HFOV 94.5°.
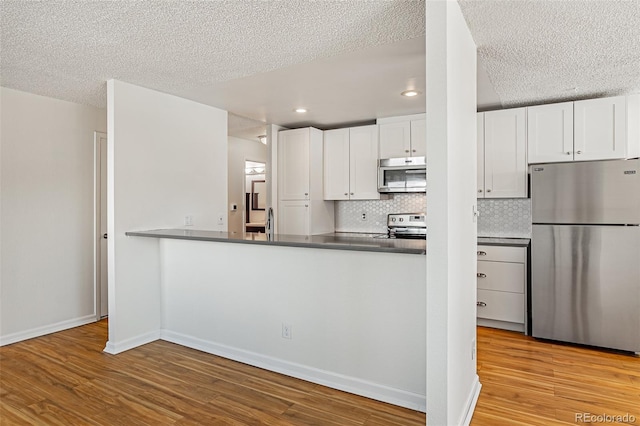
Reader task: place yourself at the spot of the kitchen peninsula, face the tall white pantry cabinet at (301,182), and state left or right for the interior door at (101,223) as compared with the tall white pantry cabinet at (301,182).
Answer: left

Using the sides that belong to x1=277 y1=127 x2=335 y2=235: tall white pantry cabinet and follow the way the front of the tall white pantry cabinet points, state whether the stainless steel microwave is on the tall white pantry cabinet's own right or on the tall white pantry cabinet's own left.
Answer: on the tall white pantry cabinet's own left

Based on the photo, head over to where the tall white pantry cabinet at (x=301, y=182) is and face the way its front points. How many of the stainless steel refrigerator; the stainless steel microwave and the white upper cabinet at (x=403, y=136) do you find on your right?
0

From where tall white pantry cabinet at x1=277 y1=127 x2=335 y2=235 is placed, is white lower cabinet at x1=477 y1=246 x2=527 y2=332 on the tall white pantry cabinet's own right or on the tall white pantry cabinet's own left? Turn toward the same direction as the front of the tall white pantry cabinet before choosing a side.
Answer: on the tall white pantry cabinet's own left

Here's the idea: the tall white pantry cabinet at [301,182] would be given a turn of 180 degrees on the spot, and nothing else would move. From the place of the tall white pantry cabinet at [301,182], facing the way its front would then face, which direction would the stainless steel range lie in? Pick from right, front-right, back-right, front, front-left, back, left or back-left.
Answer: front-right

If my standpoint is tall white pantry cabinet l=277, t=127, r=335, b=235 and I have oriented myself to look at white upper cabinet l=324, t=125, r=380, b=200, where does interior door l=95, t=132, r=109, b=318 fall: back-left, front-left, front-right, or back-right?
back-right

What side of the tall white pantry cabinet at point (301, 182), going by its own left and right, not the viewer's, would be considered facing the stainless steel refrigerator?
left

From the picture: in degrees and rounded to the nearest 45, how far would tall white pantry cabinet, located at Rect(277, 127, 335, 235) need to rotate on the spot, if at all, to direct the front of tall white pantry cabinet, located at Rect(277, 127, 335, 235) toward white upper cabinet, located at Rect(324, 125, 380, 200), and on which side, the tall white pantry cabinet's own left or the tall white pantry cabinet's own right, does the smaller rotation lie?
approximately 135° to the tall white pantry cabinet's own left

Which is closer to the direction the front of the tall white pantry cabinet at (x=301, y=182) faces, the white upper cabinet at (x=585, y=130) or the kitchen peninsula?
the kitchen peninsula

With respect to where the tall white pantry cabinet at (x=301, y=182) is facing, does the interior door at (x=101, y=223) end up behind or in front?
in front

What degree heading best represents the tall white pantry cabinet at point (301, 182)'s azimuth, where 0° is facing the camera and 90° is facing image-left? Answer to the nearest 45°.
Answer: approximately 45°
